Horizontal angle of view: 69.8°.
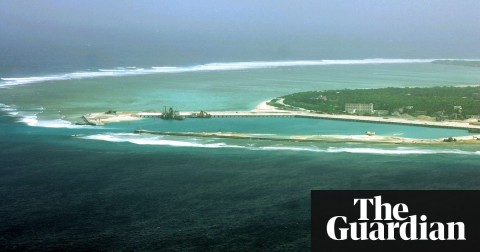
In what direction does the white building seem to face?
toward the camera
